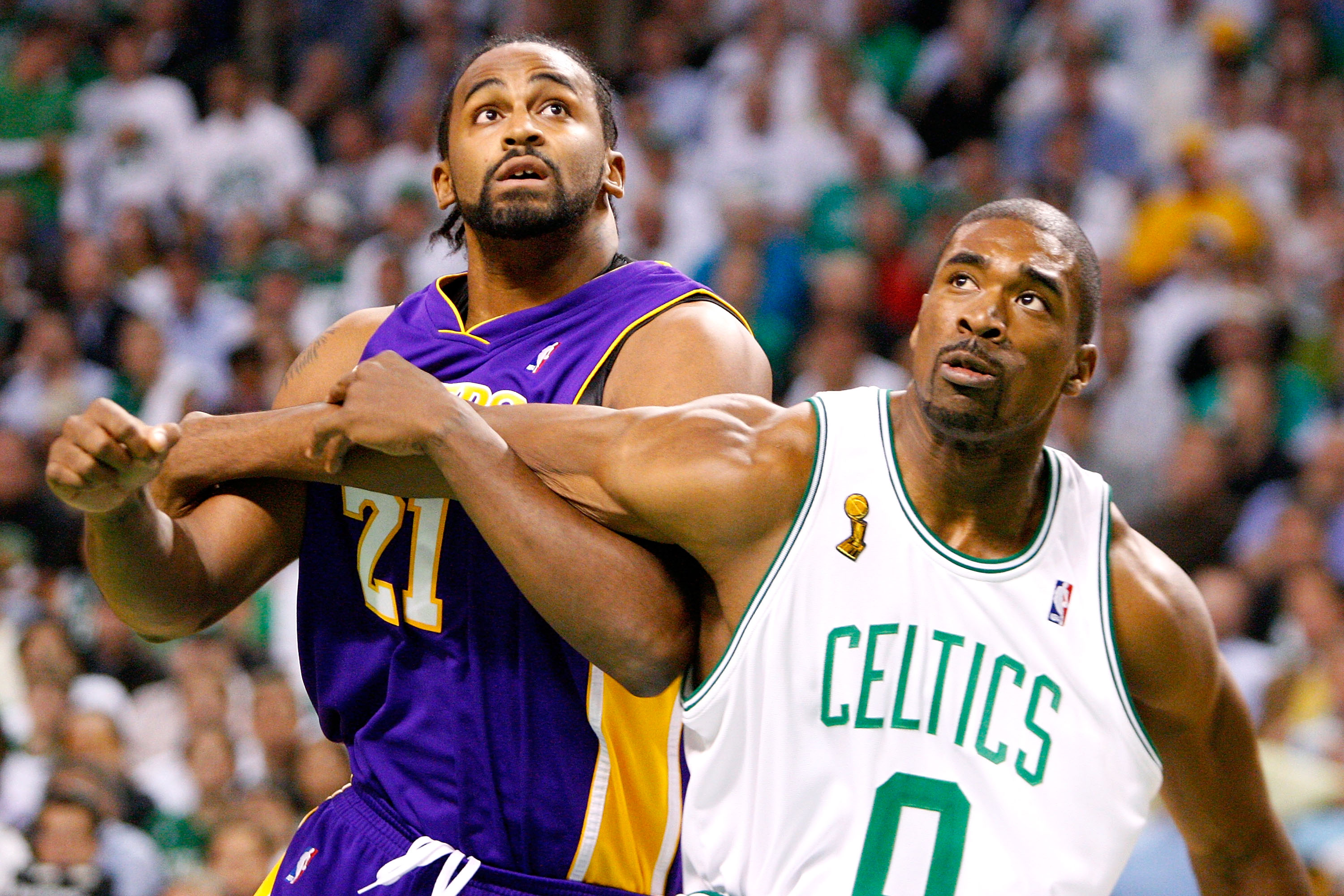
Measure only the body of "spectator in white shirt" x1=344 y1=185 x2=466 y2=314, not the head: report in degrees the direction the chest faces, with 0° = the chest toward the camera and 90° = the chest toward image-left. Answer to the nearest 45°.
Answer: approximately 0°

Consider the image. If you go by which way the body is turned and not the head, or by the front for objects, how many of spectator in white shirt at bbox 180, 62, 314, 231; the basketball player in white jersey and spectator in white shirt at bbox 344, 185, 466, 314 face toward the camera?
3

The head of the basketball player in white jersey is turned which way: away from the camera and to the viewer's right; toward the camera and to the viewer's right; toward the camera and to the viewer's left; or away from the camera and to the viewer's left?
toward the camera and to the viewer's left

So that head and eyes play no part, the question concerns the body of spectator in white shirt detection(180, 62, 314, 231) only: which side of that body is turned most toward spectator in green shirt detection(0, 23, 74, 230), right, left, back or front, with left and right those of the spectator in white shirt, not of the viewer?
right

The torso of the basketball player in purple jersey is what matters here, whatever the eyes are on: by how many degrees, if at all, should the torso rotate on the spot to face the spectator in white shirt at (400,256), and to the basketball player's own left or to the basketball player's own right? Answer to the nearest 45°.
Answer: approximately 135° to the basketball player's own right

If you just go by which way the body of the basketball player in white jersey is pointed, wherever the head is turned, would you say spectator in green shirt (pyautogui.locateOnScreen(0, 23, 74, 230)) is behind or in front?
behind

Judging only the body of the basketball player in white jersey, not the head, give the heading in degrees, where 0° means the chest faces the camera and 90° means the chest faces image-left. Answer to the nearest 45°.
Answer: approximately 0°

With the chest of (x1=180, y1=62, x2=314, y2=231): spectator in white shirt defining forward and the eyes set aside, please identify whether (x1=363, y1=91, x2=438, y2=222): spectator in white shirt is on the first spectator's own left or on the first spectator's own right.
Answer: on the first spectator's own left

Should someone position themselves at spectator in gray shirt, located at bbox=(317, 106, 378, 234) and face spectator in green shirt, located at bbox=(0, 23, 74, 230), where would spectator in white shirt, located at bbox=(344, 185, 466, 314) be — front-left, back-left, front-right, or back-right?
back-left

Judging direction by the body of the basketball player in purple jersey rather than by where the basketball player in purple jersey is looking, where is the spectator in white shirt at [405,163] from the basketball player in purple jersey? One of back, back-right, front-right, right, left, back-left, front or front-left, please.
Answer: back-right

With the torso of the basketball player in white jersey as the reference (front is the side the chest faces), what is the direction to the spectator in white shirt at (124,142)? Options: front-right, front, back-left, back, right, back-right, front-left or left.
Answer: back-right

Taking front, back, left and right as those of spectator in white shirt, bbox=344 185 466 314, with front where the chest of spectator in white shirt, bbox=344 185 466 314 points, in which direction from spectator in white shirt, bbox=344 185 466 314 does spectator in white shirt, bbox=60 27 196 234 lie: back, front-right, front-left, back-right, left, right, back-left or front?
back-right

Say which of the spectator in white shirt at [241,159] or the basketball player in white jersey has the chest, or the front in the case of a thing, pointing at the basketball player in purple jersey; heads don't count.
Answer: the spectator in white shirt
